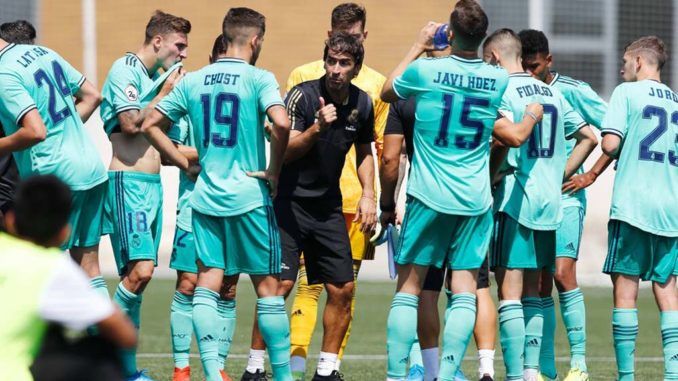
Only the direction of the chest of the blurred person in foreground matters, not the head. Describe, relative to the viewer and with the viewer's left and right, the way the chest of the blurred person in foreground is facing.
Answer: facing away from the viewer
